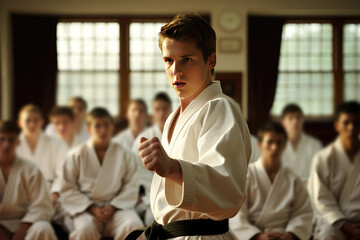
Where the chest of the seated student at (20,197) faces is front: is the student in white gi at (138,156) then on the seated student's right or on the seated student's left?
on the seated student's left

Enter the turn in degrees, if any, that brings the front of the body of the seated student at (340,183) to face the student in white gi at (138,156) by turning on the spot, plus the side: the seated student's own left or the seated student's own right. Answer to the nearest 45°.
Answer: approximately 90° to the seated student's own right

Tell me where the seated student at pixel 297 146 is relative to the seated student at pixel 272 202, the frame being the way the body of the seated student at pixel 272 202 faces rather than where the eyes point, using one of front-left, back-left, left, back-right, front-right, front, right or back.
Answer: back

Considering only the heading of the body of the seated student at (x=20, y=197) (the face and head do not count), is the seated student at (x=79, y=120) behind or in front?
behind

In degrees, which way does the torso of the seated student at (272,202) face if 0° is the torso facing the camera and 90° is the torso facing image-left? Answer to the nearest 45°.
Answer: approximately 0°

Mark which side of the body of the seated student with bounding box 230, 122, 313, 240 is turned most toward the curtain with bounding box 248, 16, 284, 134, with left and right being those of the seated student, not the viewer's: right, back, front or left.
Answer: back

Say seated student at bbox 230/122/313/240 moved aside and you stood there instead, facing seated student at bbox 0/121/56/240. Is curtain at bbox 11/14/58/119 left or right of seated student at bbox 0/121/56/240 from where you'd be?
right

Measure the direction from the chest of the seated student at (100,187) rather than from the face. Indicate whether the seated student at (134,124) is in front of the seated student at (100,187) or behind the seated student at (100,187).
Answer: behind

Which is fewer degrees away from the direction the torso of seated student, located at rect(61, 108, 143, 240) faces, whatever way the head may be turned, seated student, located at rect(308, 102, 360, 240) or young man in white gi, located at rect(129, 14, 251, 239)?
the young man in white gi
